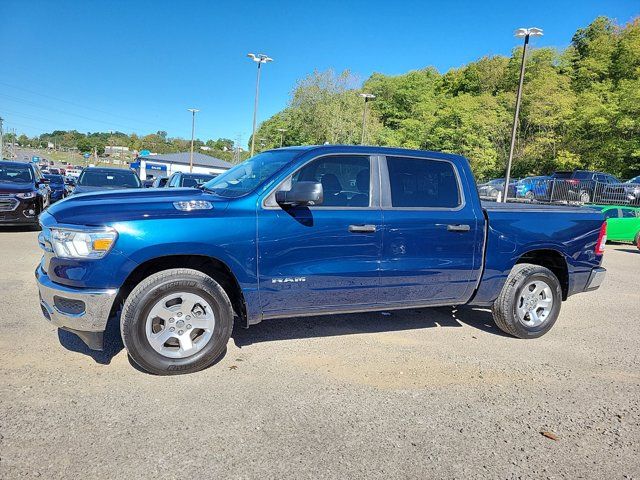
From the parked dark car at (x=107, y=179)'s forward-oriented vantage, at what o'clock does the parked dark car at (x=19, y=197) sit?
the parked dark car at (x=19, y=197) is roughly at 3 o'clock from the parked dark car at (x=107, y=179).

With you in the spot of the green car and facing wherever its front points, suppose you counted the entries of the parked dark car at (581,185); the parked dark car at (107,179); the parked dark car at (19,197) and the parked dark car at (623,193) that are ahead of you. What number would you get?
2

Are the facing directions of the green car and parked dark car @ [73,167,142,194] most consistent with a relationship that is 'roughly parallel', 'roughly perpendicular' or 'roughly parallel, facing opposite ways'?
roughly perpendicular

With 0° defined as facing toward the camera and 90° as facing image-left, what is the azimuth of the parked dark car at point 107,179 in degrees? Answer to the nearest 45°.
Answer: approximately 0°

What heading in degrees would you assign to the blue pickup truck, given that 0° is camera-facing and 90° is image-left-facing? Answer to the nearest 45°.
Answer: approximately 45°

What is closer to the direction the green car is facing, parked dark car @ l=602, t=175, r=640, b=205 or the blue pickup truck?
the blue pickup truck

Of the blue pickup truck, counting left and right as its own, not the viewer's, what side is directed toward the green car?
back

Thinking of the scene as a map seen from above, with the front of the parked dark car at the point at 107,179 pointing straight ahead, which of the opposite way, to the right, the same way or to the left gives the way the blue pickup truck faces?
to the right

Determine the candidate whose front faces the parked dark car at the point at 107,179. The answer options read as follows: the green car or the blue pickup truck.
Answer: the green car

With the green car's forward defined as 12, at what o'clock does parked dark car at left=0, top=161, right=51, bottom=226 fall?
The parked dark car is roughly at 12 o'clock from the green car.

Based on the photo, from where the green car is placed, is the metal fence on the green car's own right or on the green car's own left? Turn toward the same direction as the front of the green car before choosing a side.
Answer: on the green car's own right
